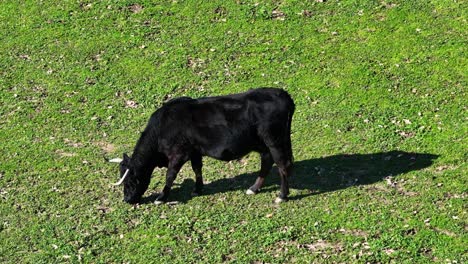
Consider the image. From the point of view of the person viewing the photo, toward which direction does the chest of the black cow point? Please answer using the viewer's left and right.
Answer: facing to the left of the viewer
